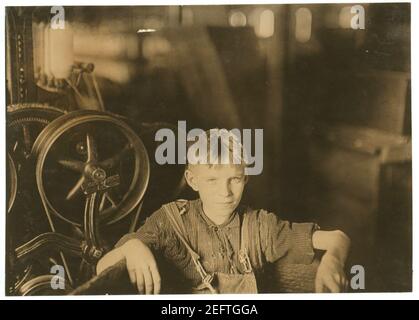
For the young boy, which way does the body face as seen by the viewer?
toward the camera
